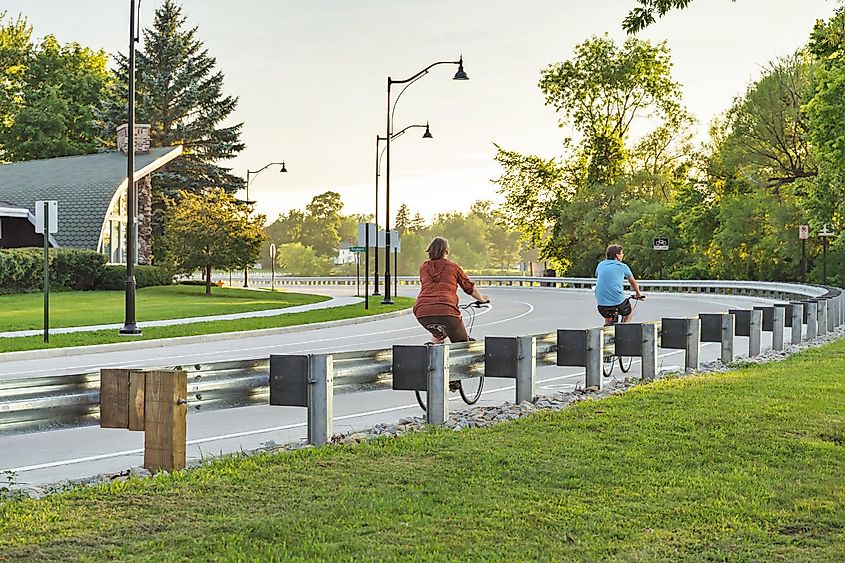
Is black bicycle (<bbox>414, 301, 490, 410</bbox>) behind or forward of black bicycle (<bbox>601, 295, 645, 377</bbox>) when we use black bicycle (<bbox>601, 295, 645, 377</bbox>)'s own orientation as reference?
behind

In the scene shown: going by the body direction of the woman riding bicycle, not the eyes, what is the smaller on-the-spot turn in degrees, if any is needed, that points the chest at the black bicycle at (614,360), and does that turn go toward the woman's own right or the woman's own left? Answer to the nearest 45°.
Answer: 0° — they already face it

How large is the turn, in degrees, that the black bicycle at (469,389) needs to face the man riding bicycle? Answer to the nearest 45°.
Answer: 0° — it already faces them

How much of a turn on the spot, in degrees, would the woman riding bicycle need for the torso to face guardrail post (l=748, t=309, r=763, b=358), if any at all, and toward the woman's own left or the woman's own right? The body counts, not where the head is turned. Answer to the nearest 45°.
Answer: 0° — they already face it
